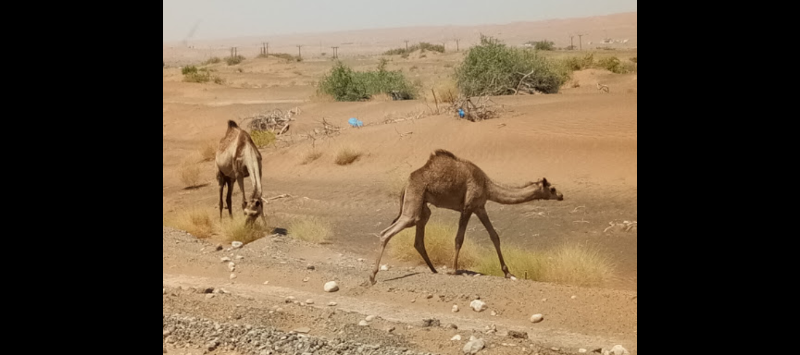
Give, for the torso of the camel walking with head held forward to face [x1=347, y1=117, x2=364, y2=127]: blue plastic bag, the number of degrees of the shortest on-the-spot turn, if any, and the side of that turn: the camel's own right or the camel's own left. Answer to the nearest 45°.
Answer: approximately 90° to the camel's own left

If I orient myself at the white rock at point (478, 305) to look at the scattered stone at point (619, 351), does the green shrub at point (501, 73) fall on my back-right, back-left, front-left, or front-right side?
back-left
